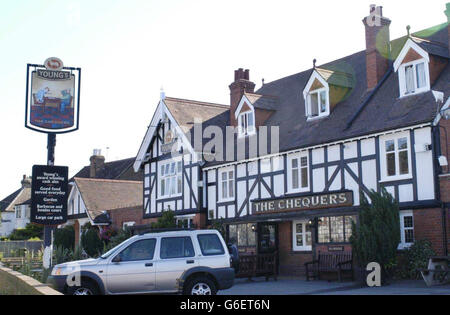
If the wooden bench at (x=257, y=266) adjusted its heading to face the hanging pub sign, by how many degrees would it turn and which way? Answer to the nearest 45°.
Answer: approximately 45° to its right

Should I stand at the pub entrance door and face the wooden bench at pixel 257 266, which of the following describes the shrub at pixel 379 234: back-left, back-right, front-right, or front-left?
front-left

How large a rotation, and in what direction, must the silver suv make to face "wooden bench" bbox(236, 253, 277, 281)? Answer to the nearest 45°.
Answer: approximately 135° to its right

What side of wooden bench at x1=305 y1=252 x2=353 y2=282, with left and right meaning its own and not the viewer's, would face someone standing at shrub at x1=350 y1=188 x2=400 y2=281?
left

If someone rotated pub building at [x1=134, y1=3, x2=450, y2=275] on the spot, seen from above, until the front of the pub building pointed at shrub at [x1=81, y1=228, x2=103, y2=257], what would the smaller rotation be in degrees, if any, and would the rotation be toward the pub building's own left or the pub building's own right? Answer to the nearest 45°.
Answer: approximately 90° to the pub building's own right

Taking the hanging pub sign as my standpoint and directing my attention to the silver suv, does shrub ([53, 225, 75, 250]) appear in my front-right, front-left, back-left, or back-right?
back-left

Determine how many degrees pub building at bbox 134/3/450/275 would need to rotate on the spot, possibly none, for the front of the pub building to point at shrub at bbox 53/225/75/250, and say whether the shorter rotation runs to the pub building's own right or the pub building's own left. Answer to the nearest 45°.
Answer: approximately 90° to the pub building's own right

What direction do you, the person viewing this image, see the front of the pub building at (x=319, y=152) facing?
facing the viewer and to the left of the viewer

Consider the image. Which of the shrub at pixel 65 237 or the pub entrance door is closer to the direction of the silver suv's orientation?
the shrub

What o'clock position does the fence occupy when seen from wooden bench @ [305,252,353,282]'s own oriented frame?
The fence is roughly at 3 o'clock from the wooden bench.

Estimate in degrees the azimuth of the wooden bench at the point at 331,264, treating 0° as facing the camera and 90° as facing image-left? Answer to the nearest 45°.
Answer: approximately 45°

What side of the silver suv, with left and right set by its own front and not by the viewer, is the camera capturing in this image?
left

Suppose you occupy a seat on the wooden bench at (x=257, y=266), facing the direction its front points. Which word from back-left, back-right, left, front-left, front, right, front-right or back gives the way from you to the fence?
right

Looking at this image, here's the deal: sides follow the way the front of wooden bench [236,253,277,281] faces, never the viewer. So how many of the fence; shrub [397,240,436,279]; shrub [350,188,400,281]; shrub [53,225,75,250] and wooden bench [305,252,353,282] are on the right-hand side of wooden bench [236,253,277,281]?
2

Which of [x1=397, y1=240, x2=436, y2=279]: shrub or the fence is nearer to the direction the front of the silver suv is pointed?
the fence

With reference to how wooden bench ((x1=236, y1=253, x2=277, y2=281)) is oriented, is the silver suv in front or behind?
in front

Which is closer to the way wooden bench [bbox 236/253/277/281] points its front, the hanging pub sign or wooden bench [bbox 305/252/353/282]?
the hanging pub sign

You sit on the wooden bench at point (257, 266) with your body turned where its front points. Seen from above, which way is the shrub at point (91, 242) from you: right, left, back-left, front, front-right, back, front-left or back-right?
right
